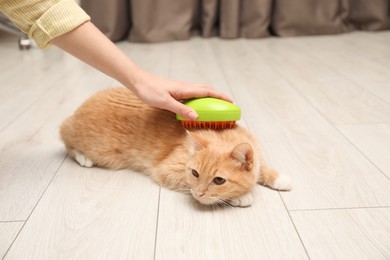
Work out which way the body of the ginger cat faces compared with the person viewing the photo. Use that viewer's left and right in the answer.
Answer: facing the viewer and to the right of the viewer
